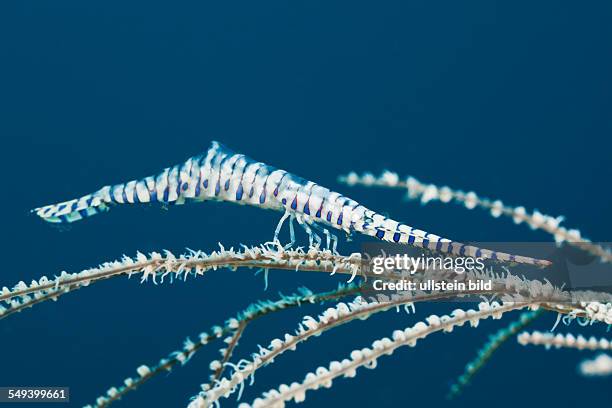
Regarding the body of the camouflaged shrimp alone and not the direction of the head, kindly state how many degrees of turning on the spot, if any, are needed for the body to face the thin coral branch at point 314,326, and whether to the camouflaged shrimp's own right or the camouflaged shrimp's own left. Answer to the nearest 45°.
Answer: approximately 90° to the camouflaged shrimp's own right

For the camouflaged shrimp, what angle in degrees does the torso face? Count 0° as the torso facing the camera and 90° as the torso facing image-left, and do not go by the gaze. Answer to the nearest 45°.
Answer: approximately 270°
